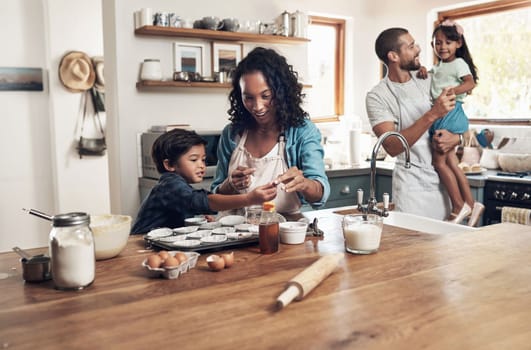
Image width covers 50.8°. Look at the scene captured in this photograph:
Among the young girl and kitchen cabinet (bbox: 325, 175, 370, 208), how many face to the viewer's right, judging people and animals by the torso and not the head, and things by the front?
0

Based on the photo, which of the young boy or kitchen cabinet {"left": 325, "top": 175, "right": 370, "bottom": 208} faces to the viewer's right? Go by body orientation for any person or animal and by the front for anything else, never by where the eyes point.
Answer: the young boy

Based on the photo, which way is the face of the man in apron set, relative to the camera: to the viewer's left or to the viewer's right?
to the viewer's right

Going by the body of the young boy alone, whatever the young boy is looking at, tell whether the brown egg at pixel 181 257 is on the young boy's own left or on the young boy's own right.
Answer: on the young boy's own right

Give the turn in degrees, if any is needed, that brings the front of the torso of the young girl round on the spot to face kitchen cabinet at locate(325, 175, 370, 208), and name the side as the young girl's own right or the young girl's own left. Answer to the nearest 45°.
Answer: approximately 90° to the young girl's own right

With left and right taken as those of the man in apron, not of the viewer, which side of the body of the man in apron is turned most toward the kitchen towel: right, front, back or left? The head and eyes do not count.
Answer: left

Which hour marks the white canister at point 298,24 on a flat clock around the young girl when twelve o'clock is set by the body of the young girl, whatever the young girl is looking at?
The white canister is roughly at 3 o'clock from the young girl.

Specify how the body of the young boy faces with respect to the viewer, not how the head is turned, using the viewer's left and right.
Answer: facing to the right of the viewer

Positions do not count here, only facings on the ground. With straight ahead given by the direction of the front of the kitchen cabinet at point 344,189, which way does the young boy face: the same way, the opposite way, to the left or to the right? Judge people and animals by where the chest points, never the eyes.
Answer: to the left

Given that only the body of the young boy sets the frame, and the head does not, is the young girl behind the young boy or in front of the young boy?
in front

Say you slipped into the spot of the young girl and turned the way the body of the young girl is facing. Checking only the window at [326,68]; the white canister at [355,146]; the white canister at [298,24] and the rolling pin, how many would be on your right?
3
